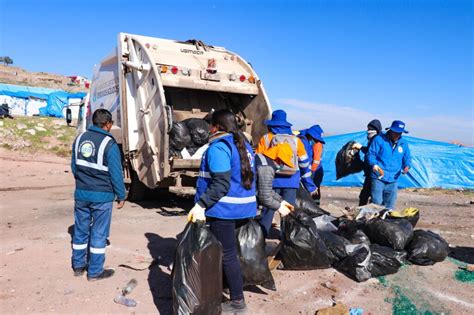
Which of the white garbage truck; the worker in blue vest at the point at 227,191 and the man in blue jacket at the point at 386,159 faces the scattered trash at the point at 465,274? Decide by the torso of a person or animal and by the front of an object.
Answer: the man in blue jacket

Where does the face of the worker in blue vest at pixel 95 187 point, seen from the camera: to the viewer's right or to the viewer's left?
to the viewer's right

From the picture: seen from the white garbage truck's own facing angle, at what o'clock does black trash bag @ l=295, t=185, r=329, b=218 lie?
The black trash bag is roughly at 6 o'clock from the white garbage truck.

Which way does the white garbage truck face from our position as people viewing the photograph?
facing away from the viewer and to the left of the viewer

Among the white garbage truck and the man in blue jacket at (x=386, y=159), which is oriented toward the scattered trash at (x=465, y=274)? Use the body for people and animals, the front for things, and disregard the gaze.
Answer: the man in blue jacket

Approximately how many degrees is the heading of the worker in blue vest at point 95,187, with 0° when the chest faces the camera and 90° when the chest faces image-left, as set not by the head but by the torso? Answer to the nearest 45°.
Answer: approximately 225°

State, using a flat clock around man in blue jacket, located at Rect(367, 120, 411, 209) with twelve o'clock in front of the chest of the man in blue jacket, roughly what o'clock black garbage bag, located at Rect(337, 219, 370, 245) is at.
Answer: The black garbage bag is roughly at 2 o'clock from the man in blue jacket.

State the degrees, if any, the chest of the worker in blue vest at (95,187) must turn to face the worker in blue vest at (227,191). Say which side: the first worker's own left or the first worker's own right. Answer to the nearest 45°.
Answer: approximately 90° to the first worker's own right

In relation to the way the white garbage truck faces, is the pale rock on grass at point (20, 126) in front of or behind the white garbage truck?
in front

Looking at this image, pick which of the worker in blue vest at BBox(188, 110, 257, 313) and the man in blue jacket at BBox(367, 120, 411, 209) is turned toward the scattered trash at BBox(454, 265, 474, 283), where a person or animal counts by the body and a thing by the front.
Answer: the man in blue jacket

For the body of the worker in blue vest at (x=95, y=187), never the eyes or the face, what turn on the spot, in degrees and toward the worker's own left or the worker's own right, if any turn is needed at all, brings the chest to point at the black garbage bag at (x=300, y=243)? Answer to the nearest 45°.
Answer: approximately 45° to the worker's own right

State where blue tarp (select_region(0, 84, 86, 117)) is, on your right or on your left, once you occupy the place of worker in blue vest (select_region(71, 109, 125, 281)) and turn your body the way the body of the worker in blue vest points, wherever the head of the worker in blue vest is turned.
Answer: on your left

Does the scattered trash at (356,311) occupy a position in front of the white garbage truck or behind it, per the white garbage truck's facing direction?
behind
